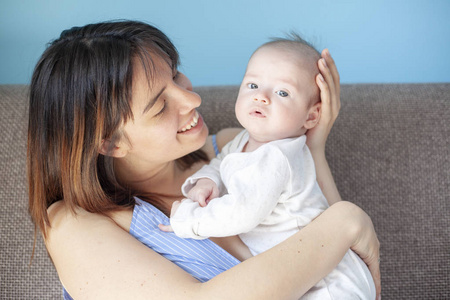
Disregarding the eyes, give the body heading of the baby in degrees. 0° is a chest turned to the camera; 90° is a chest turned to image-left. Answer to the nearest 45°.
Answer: approximately 45°

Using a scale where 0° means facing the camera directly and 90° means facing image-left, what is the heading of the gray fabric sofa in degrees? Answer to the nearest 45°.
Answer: approximately 0°

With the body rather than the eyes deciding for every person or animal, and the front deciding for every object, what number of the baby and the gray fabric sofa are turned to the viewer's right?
0
